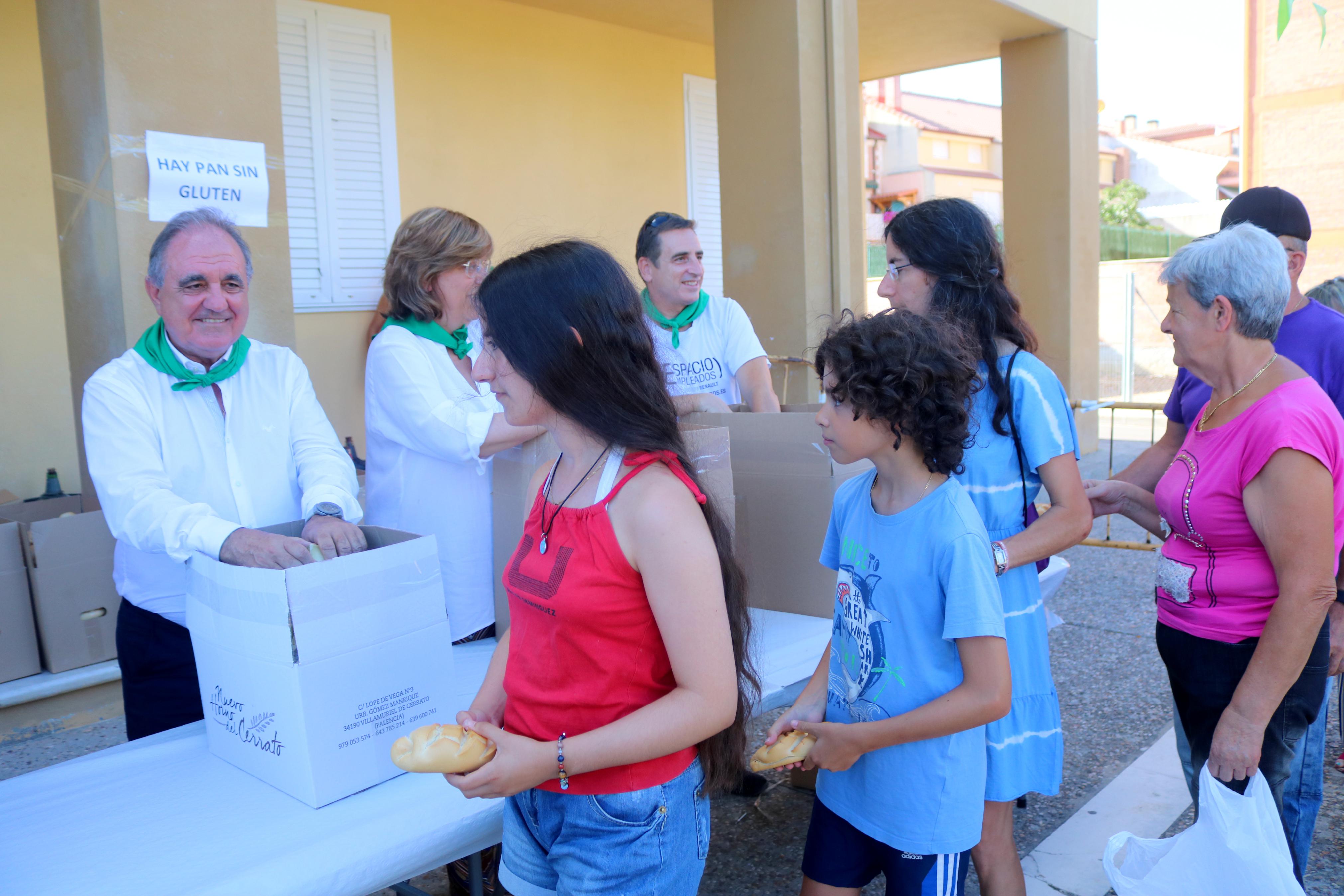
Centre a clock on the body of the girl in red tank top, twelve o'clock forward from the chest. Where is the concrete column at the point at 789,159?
The concrete column is roughly at 5 o'clock from the girl in red tank top.

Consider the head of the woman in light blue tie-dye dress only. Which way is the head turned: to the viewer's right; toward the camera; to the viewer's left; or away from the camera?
to the viewer's left

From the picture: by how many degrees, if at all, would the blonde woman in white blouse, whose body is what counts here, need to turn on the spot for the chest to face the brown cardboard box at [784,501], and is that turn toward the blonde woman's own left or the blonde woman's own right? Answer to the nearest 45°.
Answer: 0° — they already face it

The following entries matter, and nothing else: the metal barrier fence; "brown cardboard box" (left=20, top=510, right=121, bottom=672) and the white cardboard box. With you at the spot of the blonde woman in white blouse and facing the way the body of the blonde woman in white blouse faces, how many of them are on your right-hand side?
1

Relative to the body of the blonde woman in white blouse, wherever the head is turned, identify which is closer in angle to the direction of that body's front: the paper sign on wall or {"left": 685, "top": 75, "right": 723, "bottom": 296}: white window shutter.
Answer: the white window shutter

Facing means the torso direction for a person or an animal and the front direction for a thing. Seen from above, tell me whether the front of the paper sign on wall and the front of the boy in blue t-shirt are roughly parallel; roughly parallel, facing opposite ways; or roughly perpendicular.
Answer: roughly perpendicular

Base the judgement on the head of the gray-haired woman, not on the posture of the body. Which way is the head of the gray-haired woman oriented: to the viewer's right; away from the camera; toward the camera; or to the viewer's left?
to the viewer's left

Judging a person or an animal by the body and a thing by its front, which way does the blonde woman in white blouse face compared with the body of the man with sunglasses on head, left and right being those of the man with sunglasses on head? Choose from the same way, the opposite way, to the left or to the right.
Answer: to the left

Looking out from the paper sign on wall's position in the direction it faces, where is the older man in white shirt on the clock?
The older man in white shirt is roughly at 12 o'clock from the paper sign on wall.

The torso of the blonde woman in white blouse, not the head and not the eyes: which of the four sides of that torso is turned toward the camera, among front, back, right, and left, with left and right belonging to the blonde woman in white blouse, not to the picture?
right

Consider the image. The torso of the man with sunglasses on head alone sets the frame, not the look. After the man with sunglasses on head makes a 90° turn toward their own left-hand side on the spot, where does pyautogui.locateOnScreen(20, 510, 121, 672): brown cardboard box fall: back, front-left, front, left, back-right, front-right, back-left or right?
back

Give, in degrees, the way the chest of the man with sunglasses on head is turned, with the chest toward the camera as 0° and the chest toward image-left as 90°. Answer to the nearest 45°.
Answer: approximately 0°
